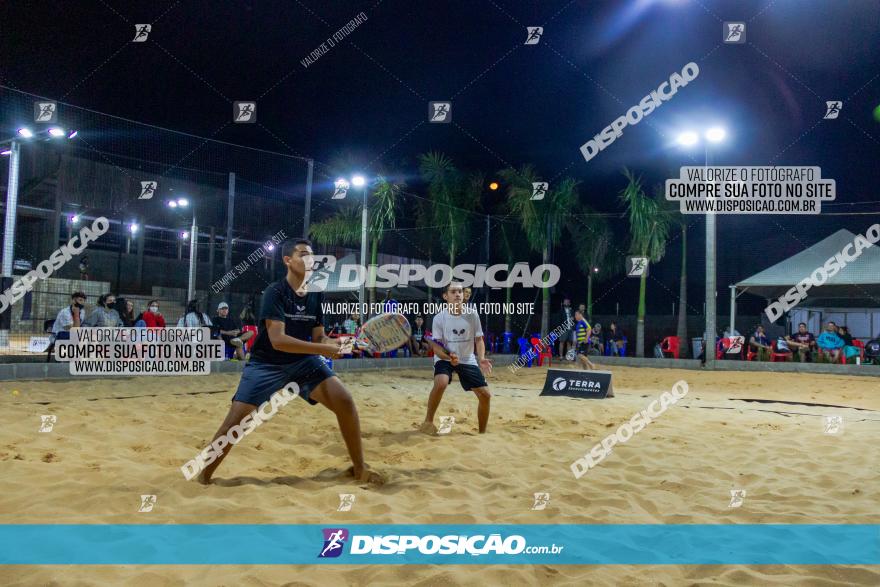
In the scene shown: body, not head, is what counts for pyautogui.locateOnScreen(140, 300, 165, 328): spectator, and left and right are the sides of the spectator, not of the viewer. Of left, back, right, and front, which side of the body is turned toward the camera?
front

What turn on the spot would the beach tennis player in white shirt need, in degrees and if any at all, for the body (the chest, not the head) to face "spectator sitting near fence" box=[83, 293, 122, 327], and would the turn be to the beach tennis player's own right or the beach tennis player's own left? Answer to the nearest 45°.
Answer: approximately 135° to the beach tennis player's own right

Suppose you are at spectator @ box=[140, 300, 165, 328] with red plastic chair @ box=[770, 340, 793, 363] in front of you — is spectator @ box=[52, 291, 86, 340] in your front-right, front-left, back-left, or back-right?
back-right

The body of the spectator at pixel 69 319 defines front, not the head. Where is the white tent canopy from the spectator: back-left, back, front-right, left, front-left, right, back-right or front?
front-left

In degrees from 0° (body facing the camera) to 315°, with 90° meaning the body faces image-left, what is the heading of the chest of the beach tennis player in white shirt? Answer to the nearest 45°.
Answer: approximately 0°

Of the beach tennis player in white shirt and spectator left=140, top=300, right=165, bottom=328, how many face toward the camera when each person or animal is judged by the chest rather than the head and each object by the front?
2

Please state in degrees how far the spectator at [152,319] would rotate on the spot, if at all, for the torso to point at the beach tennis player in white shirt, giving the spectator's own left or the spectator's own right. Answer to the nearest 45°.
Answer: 0° — they already face them

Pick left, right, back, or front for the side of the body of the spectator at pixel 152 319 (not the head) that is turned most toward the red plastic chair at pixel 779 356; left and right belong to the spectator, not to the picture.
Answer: left

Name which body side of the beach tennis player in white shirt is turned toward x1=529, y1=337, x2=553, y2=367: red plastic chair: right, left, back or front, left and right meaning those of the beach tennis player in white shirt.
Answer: back

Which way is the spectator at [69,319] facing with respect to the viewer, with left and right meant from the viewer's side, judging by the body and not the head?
facing the viewer and to the right of the viewer

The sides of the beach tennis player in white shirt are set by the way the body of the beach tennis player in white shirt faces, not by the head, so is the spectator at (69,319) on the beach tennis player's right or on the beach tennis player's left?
on the beach tennis player's right

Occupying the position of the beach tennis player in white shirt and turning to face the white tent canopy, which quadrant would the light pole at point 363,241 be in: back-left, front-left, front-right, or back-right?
front-left
